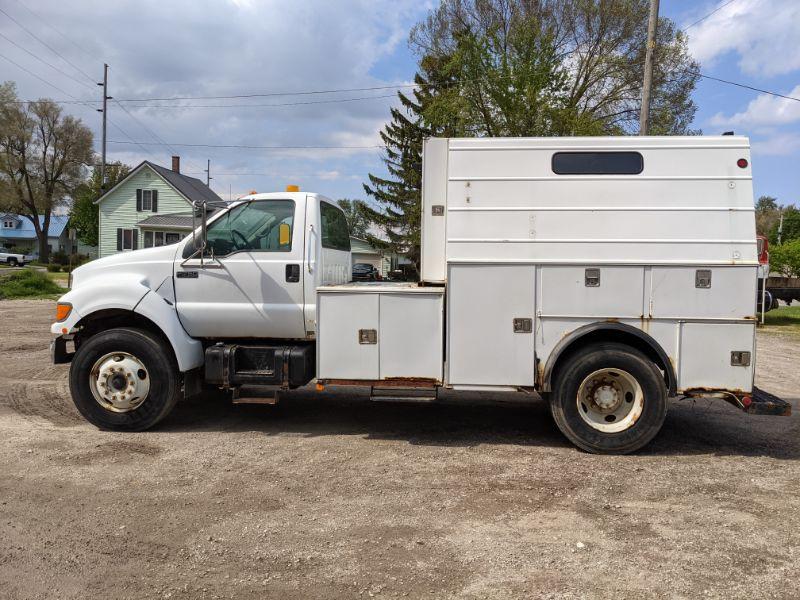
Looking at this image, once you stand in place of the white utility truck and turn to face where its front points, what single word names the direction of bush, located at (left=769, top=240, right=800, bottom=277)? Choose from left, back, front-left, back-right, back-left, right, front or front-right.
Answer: back-right

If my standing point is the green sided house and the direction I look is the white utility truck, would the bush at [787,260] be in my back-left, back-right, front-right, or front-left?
front-left

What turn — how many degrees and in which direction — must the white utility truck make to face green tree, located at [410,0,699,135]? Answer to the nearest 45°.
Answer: approximately 90° to its right

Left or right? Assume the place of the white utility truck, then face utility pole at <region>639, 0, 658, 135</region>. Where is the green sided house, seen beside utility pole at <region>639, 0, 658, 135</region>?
left

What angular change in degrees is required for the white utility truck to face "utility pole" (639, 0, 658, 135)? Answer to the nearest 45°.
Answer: approximately 135° to its right

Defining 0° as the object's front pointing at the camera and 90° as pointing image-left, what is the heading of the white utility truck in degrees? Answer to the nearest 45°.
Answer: approximately 90°

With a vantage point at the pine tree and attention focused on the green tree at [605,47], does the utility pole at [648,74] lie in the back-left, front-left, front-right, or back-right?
front-right

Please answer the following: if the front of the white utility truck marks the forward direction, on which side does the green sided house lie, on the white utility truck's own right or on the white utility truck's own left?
on the white utility truck's own right

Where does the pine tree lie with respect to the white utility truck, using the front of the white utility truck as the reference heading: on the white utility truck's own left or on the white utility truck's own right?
on the white utility truck's own right
